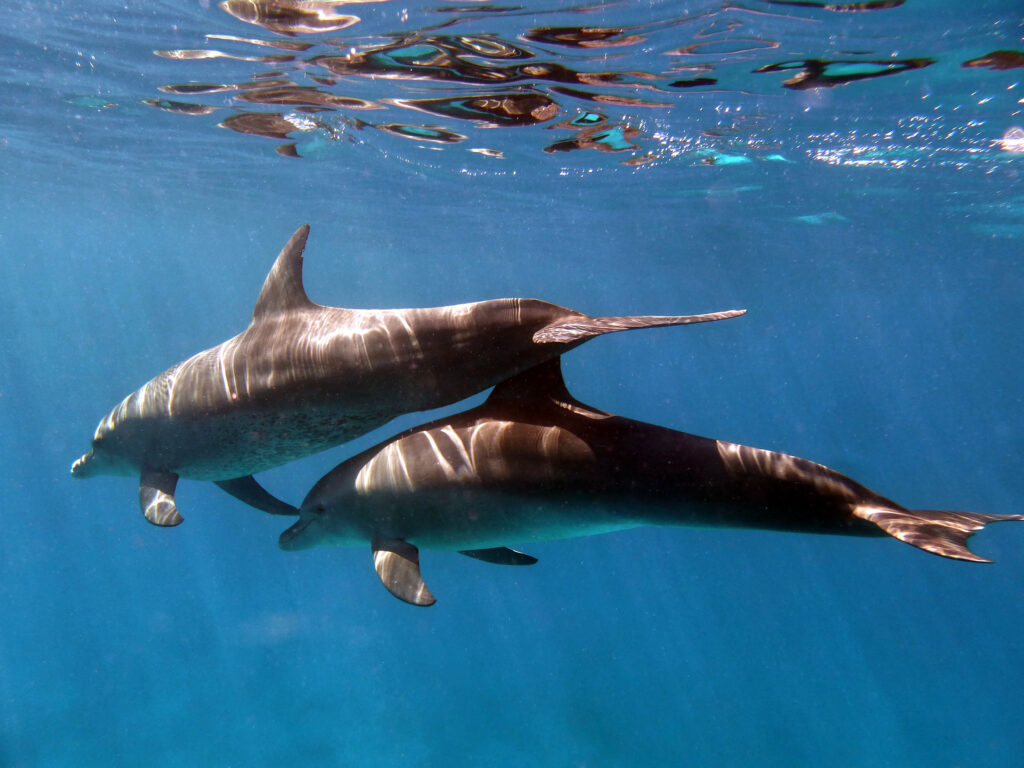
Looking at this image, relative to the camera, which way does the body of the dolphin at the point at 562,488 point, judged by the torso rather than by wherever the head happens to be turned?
to the viewer's left

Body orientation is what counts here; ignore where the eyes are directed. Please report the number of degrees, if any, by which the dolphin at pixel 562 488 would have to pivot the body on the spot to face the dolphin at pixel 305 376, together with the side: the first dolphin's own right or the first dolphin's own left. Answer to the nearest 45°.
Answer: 0° — it already faces it
